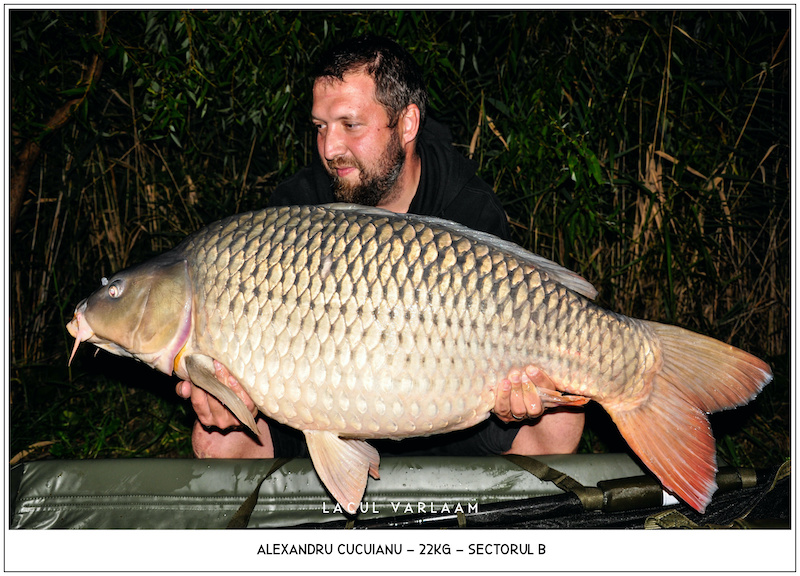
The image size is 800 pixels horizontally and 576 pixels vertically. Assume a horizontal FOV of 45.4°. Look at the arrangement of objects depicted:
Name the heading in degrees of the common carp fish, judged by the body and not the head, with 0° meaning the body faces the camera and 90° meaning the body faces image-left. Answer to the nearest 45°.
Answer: approximately 90°
